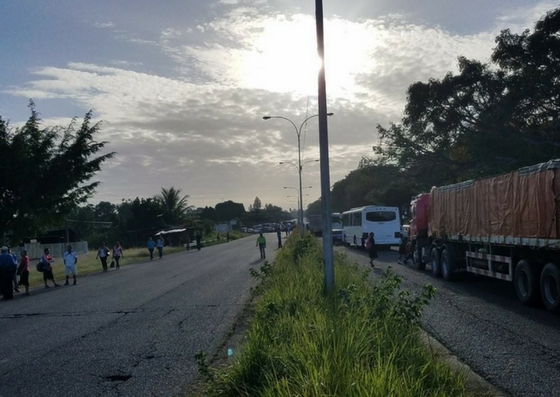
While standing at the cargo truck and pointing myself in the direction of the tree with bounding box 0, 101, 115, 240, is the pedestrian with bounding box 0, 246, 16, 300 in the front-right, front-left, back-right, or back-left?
front-left

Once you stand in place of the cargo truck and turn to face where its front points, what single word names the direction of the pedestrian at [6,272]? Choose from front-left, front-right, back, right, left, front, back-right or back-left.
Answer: front-left

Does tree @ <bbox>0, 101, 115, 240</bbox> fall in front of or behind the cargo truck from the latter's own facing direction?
in front

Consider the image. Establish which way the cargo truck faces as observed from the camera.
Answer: facing away from the viewer and to the left of the viewer

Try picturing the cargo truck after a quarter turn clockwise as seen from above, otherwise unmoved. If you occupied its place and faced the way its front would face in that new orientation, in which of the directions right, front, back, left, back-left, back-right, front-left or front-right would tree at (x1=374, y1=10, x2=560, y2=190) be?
front-left

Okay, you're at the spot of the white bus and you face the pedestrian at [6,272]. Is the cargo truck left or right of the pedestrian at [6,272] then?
left

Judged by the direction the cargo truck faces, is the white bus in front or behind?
in front
